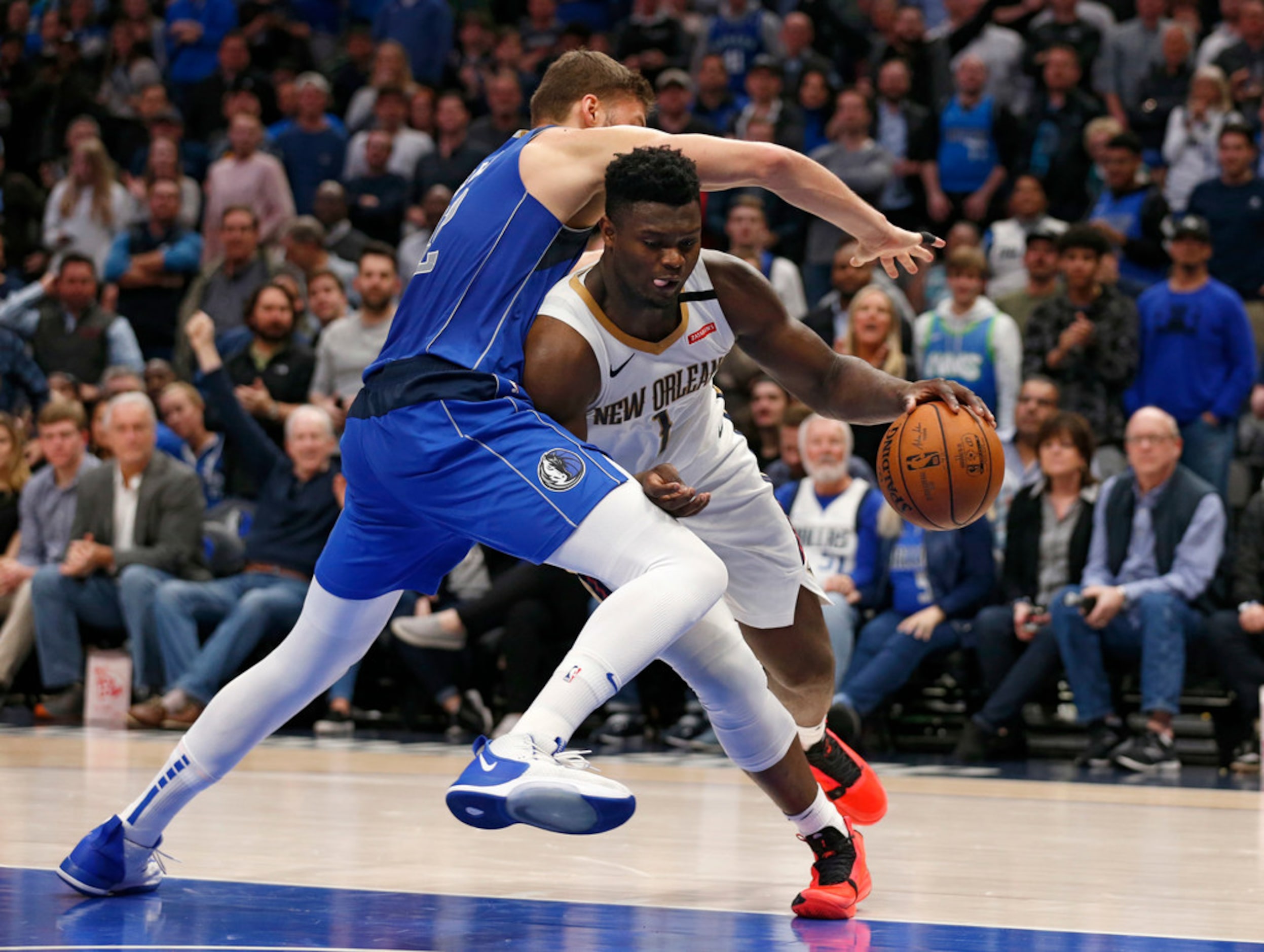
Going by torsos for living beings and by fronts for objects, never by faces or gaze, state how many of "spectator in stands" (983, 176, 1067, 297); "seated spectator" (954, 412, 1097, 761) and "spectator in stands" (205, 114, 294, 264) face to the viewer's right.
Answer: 0

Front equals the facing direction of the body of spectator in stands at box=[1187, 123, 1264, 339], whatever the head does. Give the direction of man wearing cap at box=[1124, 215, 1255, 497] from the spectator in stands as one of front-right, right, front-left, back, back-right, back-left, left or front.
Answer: front

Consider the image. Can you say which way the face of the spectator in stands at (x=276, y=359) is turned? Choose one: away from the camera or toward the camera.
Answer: toward the camera

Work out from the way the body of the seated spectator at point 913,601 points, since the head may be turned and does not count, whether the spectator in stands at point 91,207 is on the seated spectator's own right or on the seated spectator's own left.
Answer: on the seated spectator's own right

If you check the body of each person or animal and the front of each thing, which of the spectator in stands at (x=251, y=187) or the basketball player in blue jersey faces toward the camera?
the spectator in stands

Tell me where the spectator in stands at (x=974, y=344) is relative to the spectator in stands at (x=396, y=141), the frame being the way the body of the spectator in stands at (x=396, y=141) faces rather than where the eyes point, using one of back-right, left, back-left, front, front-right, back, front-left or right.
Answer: front-left

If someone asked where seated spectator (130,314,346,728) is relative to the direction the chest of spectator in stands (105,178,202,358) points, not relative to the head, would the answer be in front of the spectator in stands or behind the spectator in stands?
in front

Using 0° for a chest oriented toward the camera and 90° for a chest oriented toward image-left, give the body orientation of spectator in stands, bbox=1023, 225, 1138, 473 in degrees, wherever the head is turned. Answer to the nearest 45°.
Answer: approximately 0°

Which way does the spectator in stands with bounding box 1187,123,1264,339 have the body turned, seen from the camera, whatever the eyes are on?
toward the camera

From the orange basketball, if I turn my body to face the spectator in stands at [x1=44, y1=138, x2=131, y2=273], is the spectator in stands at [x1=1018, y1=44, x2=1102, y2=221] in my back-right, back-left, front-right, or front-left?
front-right

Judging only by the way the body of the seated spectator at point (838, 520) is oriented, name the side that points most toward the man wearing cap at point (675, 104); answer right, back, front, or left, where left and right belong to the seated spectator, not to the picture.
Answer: back

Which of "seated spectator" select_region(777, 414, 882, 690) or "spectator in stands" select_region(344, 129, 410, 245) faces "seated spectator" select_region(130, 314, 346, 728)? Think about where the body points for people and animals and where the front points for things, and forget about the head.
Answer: the spectator in stands

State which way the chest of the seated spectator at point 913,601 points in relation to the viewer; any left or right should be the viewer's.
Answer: facing the viewer and to the left of the viewer

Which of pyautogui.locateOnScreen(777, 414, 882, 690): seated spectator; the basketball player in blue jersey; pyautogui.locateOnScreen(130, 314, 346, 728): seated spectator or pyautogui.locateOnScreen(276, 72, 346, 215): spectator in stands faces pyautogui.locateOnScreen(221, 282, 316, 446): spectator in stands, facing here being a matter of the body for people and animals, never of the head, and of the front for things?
pyautogui.locateOnScreen(276, 72, 346, 215): spectator in stands

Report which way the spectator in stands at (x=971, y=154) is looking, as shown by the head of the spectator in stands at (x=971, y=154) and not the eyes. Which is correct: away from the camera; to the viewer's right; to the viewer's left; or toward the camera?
toward the camera

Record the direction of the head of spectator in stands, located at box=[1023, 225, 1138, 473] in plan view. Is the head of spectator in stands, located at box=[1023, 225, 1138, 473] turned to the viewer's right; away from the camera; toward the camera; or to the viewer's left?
toward the camera

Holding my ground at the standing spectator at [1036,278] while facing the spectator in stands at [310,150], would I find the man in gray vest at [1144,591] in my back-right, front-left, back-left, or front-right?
back-left

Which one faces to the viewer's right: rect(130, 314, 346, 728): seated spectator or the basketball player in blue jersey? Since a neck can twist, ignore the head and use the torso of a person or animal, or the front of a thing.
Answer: the basketball player in blue jersey

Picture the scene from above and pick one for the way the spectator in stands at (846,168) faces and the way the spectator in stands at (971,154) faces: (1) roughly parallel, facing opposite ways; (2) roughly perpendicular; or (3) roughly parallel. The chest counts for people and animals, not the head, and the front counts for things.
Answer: roughly parallel

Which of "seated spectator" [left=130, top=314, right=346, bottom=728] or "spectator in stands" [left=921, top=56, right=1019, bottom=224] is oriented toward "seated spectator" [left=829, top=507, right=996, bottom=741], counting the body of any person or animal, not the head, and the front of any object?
the spectator in stands
